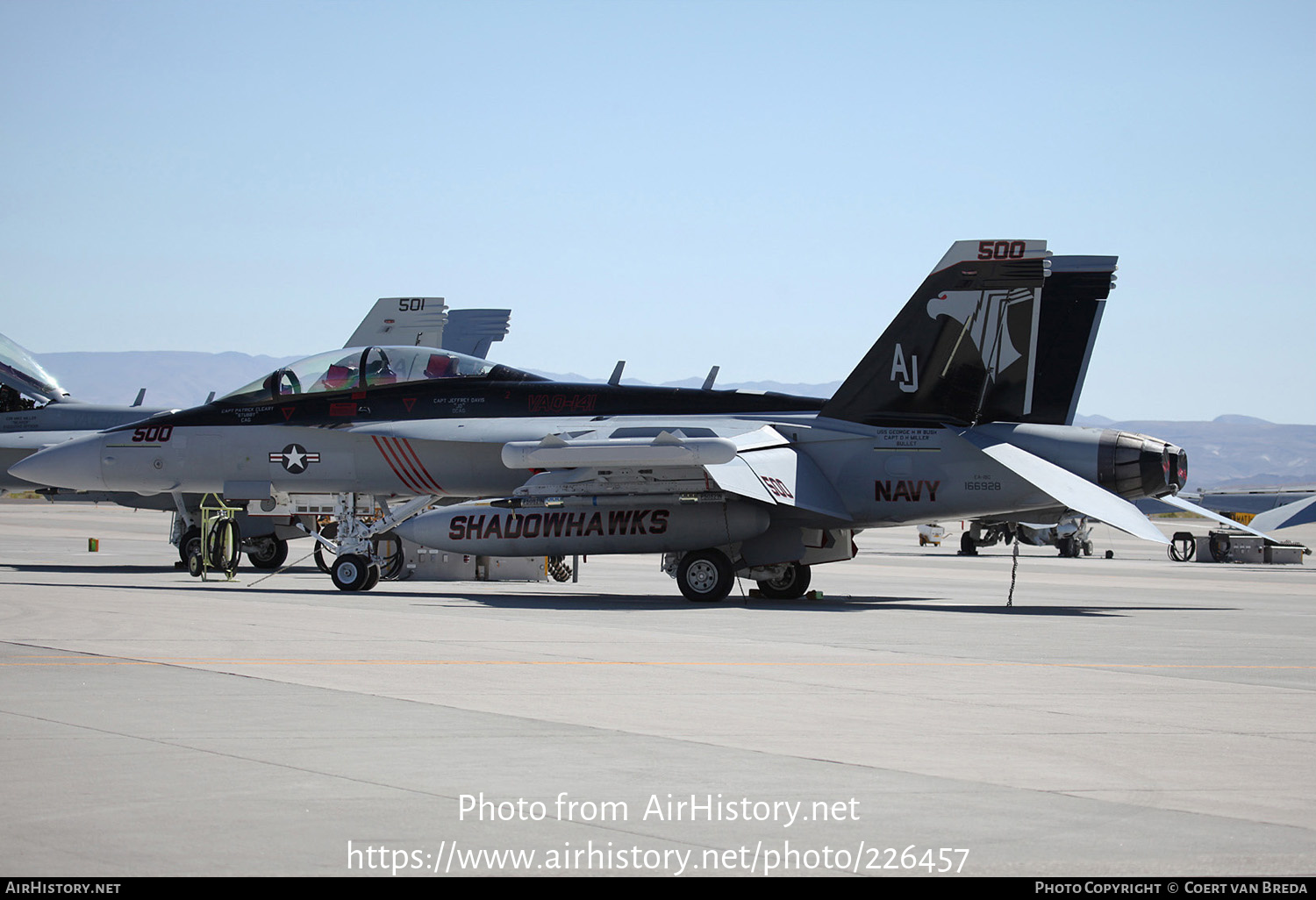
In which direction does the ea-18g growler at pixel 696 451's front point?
to the viewer's left
